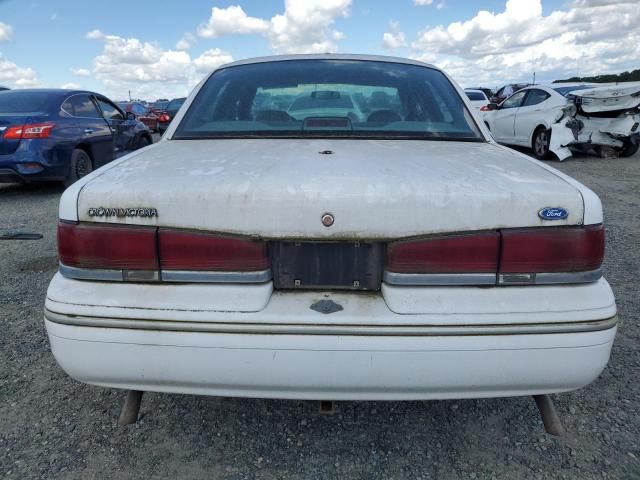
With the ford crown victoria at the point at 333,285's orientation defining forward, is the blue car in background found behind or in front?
in front

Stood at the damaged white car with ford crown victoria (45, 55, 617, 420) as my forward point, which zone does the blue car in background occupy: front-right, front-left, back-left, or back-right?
front-right

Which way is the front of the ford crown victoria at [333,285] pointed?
away from the camera

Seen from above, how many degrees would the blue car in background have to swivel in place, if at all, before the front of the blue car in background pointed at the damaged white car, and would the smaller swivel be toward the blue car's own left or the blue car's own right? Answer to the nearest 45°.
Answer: approximately 45° to the blue car's own right

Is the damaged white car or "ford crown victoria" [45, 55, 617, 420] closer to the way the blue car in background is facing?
the damaged white car

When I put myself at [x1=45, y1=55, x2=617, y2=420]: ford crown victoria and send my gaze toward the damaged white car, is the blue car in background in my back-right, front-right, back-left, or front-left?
front-left

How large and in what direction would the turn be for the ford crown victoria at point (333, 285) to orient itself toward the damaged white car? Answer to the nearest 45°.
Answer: approximately 45° to its right

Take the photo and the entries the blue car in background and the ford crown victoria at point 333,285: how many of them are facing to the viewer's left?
0

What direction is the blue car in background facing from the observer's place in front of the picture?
facing away from the viewer and to the right of the viewer

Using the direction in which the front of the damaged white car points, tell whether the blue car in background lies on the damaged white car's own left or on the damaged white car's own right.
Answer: on the damaged white car's own left

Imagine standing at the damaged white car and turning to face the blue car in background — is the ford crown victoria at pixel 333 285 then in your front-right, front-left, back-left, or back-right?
front-left
